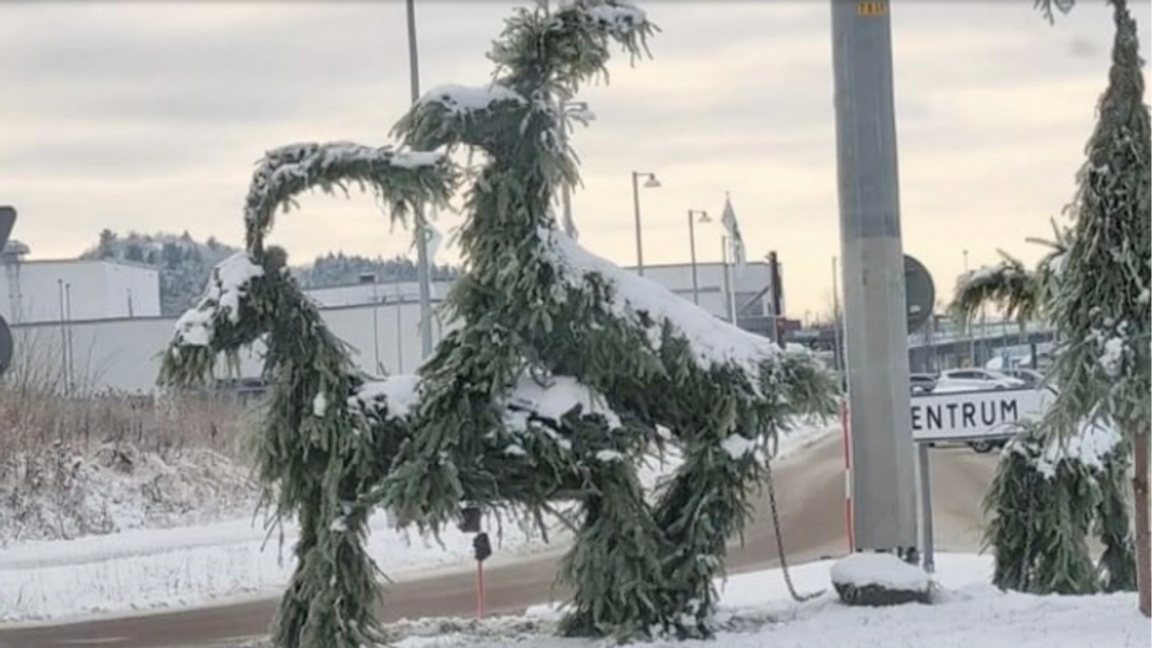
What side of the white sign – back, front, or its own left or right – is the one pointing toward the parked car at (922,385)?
back

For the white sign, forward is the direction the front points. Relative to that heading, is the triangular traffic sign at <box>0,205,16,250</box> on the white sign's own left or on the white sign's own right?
on the white sign's own right

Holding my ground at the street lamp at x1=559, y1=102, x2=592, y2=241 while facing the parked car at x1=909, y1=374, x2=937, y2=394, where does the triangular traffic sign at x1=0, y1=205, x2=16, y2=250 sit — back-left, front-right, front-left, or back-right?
back-left

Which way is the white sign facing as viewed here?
toward the camera

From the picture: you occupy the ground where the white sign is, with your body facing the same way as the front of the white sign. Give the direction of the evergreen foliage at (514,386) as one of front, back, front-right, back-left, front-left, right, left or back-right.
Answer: front-right

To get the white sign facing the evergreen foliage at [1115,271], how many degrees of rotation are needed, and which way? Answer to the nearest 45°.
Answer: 0° — it already faces it
